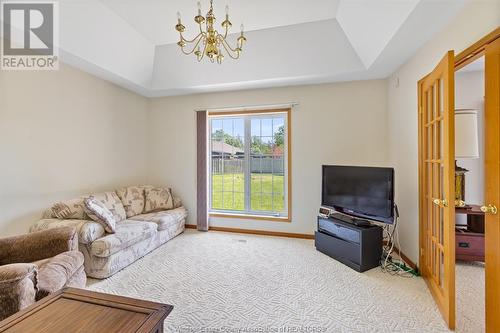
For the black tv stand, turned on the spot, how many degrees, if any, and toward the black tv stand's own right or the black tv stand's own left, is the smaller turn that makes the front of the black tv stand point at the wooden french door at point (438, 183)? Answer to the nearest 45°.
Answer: approximately 90° to the black tv stand's own left

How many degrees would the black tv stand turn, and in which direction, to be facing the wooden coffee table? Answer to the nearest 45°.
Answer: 0° — it already faces it

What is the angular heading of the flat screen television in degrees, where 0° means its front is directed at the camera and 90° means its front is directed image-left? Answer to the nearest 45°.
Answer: approximately 45°

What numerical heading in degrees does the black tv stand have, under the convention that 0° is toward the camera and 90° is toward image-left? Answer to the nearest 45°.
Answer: approximately 45°

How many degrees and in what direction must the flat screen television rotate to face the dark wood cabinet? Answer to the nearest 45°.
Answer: approximately 135° to its left

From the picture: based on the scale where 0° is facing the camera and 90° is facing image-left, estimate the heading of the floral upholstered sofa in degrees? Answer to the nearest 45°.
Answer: approximately 315°

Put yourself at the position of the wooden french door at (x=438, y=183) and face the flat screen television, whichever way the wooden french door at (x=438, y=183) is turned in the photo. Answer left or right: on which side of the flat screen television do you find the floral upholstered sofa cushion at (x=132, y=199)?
left

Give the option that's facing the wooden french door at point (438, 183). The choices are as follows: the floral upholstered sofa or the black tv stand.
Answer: the floral upholstered sofa

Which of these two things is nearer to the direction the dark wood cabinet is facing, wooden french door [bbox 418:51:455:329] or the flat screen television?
the wooden french door
